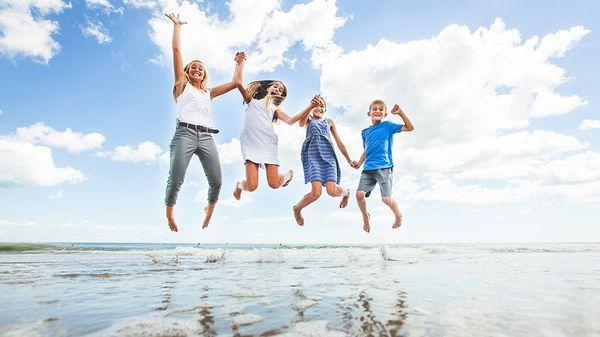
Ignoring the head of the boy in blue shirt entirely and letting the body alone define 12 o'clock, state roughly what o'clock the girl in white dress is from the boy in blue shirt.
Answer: The girl in white dress is roughly at 2 o'clock from the boy in blue shirt.

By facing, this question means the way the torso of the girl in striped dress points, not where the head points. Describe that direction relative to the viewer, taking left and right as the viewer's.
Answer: facing the viewer

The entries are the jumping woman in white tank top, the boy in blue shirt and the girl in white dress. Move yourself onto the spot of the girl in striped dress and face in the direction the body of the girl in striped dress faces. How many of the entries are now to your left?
1

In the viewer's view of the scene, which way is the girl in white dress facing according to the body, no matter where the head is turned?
toward the camera

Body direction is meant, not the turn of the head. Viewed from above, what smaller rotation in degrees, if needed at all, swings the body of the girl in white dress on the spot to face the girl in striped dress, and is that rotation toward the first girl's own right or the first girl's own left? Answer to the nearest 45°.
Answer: approximately 135° to the first girl's own left

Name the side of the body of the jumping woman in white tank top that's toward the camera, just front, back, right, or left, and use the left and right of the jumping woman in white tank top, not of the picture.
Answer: front

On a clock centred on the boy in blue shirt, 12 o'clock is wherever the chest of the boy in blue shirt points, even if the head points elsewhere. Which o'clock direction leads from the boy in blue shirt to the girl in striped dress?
The girl in striped dress is roughly at 2 o'clock from the boy in blue shirt.
